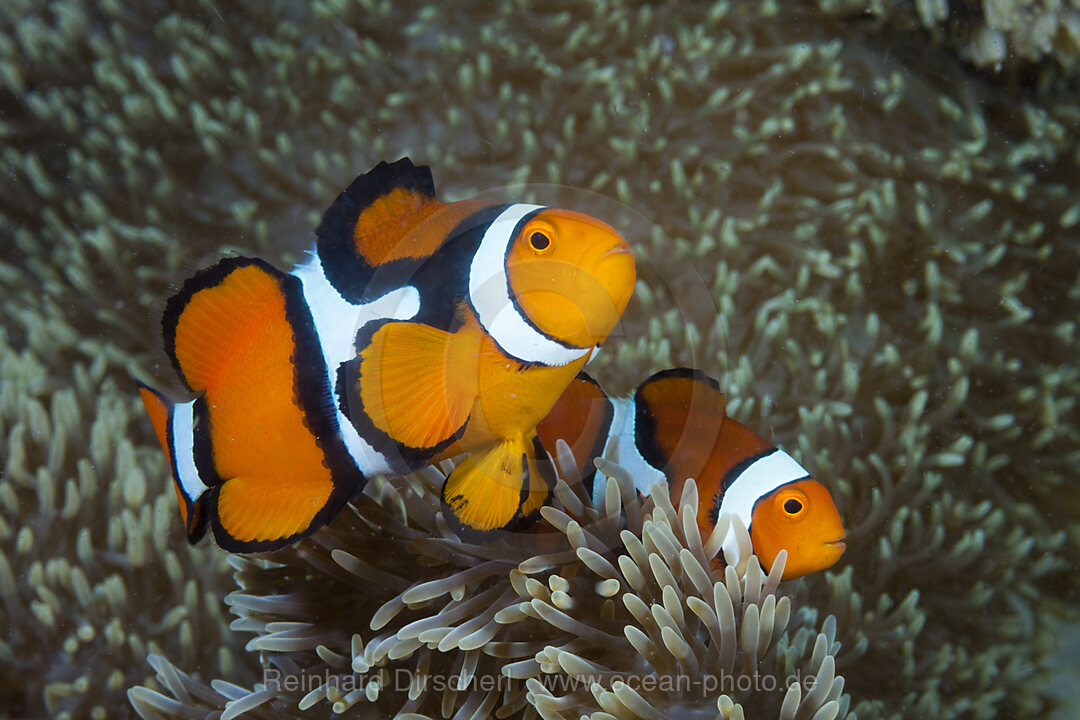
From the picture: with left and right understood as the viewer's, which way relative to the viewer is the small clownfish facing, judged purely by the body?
facing to the right of the viewer
